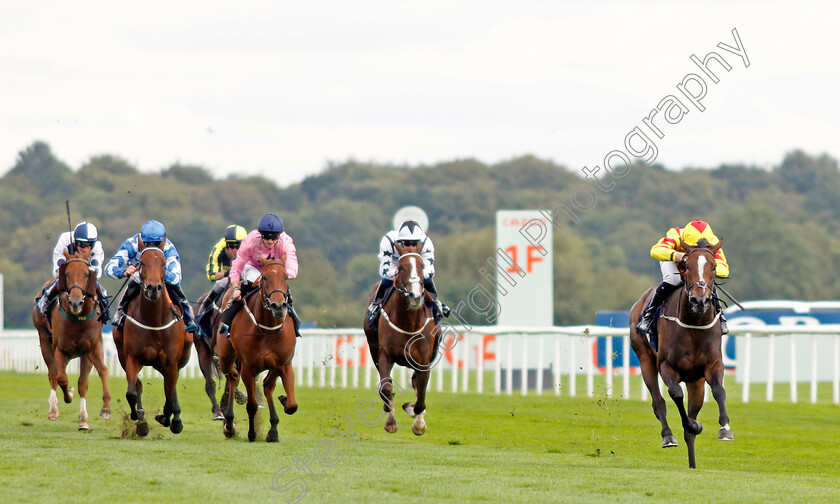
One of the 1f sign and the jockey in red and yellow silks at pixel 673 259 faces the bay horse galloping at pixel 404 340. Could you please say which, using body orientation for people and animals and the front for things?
the 1f sign

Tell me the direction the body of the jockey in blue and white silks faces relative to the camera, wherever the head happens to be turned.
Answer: toward the camera

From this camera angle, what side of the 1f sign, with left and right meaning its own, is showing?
front

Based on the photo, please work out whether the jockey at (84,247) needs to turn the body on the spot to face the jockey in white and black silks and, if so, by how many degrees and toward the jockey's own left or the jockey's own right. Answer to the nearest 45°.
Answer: approximately 45° to the jockey's own left

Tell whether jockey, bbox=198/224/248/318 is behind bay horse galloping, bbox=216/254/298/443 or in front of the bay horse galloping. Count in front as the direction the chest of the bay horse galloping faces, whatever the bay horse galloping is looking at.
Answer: behind

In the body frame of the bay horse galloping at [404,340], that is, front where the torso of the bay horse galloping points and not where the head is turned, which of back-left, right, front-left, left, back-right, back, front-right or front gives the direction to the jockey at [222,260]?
back-right

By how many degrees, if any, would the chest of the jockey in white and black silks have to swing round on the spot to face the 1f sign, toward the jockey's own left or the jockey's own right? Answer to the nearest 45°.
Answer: approximately 180°

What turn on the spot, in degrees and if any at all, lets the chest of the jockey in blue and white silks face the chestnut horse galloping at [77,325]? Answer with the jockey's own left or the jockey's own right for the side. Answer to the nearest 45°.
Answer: approximately 135° to the jockey's own right

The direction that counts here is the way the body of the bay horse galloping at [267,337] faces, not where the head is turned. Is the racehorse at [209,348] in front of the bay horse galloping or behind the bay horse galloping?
behind

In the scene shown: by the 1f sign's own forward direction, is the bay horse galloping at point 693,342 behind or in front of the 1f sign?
in front

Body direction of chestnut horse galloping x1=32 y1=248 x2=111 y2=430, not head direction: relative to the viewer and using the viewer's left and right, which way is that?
facing the viewer

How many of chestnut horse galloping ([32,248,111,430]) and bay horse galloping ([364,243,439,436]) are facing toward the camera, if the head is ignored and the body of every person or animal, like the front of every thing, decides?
2

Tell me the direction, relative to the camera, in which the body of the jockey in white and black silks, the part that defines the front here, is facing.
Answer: toward the camera

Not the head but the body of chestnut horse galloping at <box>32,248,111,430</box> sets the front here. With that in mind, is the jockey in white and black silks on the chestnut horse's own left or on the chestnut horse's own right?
on the chestnut horse's own left

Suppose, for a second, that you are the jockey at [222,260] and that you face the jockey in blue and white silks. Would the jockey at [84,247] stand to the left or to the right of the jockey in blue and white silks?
right
